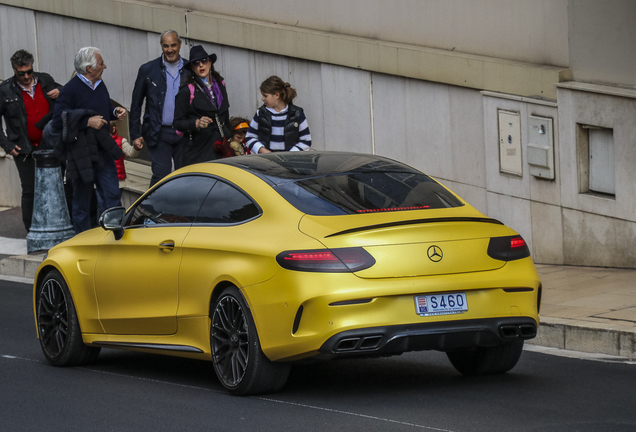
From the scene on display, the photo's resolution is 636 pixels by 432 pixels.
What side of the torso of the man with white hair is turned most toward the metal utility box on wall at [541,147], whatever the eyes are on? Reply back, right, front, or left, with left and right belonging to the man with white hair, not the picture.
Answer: front

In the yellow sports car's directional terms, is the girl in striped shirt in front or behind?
in front

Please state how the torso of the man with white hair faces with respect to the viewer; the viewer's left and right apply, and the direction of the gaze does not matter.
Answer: facing the viewer and to the right of the viewer

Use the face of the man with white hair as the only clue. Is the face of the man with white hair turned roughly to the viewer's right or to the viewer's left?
to the viewer's right

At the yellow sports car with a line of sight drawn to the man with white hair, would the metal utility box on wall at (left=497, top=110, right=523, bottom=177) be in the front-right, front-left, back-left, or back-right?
front-right

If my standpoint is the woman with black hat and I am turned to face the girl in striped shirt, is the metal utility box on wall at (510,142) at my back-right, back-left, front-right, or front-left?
front-left

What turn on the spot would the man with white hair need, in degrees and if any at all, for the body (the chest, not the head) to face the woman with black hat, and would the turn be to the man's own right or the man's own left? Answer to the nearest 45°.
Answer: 0° — they already face them

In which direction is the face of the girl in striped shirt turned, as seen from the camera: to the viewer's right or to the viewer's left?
to the viewer's left

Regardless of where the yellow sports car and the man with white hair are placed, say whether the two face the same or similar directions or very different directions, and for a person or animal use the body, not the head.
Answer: very different directions

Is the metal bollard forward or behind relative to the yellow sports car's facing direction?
forward

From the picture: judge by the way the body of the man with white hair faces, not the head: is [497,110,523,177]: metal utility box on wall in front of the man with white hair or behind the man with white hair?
in front

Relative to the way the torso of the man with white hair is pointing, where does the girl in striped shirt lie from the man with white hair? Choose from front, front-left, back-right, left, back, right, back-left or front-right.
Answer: front

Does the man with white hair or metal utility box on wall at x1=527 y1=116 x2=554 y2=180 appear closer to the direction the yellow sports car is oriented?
the man with white hair

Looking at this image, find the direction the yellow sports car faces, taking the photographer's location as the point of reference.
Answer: facing away from the viewer and to the left of the viewer

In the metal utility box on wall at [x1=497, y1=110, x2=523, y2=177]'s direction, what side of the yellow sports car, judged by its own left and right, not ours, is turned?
right
